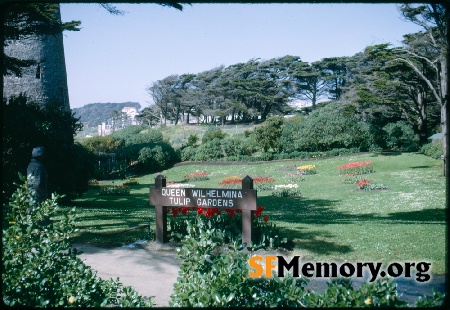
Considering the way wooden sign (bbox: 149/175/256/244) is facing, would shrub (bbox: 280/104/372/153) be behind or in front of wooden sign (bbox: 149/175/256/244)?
behind

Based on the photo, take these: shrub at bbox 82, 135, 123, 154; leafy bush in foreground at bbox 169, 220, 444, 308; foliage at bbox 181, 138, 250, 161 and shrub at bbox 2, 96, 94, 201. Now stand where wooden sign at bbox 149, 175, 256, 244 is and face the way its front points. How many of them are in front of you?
1

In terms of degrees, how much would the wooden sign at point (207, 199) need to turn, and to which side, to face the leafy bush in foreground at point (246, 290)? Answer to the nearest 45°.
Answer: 0° — it already faces it

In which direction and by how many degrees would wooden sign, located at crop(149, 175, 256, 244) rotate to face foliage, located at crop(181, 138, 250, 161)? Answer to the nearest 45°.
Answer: approximately 180°

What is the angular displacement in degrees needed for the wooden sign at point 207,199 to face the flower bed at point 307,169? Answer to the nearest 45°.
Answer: approximately 180°

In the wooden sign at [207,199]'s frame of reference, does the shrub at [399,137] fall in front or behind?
behind

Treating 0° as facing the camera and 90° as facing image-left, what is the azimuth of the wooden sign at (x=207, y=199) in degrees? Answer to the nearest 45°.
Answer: approximately 0°

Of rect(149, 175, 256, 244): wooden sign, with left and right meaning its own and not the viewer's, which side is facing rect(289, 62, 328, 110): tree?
back

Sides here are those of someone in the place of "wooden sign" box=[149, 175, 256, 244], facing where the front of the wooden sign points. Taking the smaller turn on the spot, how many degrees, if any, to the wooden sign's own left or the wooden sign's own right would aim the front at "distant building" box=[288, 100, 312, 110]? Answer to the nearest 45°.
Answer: approximately 180°

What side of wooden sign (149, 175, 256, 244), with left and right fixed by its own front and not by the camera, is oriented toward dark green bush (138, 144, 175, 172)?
back
